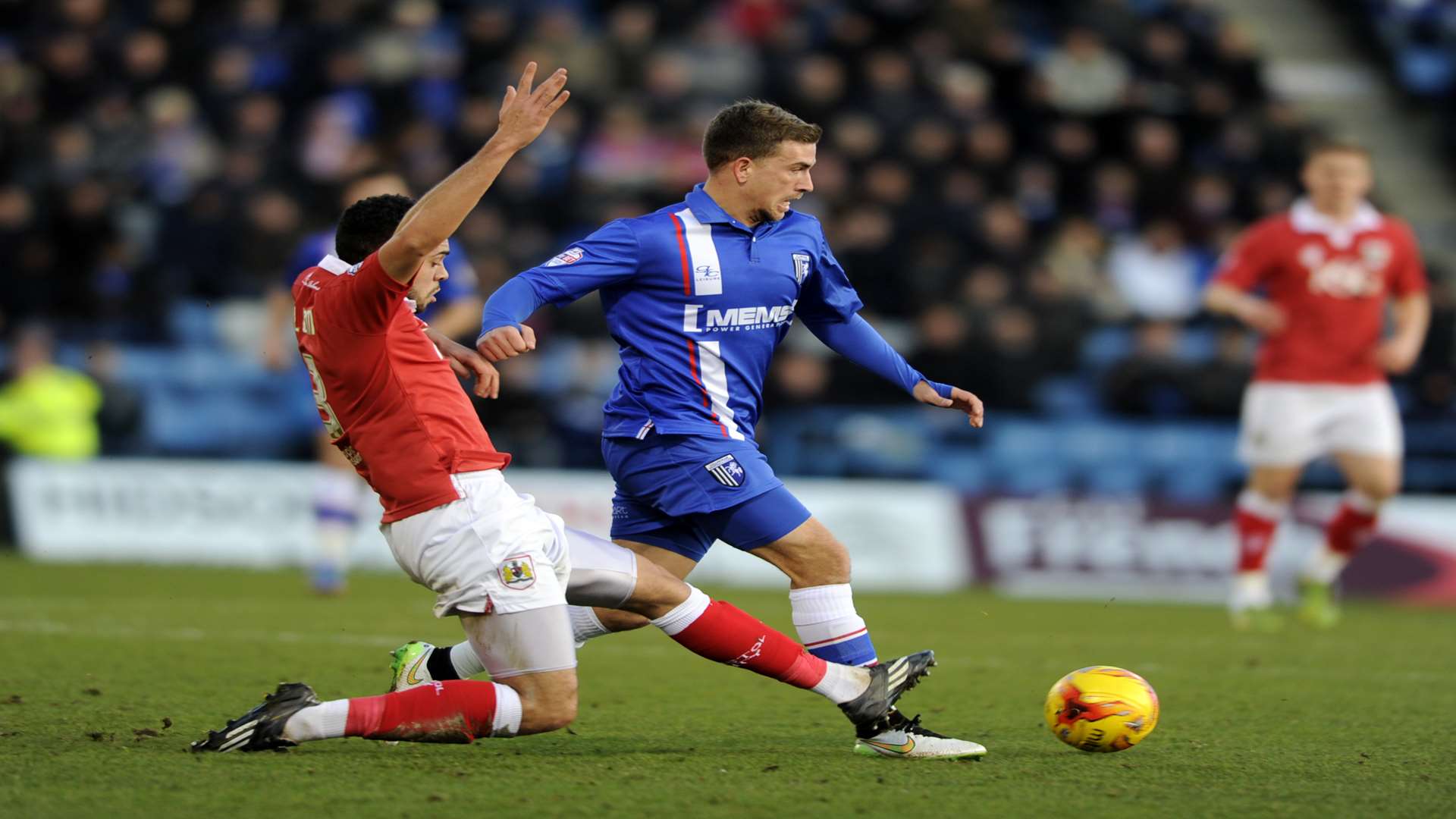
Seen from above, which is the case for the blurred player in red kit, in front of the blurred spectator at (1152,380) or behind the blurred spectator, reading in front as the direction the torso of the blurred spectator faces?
in front

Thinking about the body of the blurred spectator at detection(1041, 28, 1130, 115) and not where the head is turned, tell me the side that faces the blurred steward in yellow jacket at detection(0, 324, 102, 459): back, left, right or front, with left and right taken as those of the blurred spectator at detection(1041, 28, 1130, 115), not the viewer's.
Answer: right

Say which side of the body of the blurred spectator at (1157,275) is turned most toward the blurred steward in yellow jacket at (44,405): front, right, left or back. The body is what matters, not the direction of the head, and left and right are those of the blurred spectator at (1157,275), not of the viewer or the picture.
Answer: right

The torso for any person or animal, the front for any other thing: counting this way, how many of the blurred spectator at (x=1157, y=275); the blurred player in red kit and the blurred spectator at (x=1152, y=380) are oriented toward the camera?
3

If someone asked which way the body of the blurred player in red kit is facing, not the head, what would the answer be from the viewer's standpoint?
toward the camera

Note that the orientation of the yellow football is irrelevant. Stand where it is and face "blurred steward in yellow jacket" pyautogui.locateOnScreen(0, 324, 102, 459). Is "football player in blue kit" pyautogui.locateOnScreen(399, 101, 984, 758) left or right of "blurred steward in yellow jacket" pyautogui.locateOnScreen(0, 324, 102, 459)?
left

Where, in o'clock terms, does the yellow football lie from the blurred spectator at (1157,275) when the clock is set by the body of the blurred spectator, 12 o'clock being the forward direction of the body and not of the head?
The yellow football is roughly at 12 o'clock from the blurred spectator.

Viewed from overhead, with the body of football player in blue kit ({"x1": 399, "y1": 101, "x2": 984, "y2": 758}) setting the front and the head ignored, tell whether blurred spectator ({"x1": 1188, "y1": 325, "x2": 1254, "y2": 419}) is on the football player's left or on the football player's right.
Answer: on the football player's left

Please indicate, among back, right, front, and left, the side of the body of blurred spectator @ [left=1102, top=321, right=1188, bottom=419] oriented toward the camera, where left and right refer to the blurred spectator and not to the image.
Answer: front

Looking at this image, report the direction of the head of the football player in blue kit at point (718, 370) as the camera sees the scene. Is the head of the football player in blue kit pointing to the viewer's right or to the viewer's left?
to the viewer's right

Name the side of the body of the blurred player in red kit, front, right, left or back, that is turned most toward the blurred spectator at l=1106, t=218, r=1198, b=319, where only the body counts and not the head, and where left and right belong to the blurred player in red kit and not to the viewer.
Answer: back

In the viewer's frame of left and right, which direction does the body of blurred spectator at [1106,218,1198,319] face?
facing the viewer

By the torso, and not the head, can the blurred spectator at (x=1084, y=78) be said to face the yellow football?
yes

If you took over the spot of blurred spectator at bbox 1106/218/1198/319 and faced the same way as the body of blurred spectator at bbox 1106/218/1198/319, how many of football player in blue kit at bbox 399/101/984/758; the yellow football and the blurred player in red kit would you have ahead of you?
3
